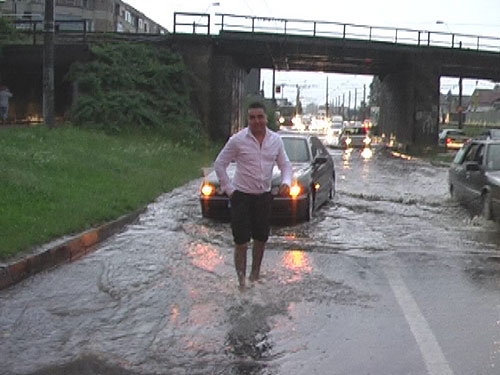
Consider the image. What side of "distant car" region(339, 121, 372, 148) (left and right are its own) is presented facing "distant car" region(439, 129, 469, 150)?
left

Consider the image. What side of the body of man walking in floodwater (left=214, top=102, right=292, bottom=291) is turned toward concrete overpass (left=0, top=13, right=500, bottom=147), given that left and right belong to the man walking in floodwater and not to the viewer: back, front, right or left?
back

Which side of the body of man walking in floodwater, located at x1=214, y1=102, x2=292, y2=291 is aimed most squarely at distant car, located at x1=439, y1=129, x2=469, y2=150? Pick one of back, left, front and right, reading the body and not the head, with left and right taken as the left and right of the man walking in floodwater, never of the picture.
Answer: back

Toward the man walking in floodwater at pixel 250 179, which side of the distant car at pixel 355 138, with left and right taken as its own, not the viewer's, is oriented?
front

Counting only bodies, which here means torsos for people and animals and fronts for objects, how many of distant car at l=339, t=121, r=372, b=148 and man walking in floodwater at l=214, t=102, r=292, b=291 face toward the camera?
2

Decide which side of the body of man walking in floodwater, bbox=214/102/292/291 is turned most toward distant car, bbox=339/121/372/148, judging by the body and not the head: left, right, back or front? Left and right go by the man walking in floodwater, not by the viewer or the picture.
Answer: back

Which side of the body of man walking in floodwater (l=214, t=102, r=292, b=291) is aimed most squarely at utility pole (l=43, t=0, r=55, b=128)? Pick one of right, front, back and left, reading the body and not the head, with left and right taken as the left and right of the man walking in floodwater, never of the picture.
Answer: back

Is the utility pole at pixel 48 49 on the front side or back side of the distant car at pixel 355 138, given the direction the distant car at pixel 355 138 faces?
on the front side

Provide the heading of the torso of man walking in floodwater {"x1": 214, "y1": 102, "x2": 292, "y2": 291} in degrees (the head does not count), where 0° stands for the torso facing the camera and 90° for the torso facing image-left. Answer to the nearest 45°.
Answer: approximately 0°
